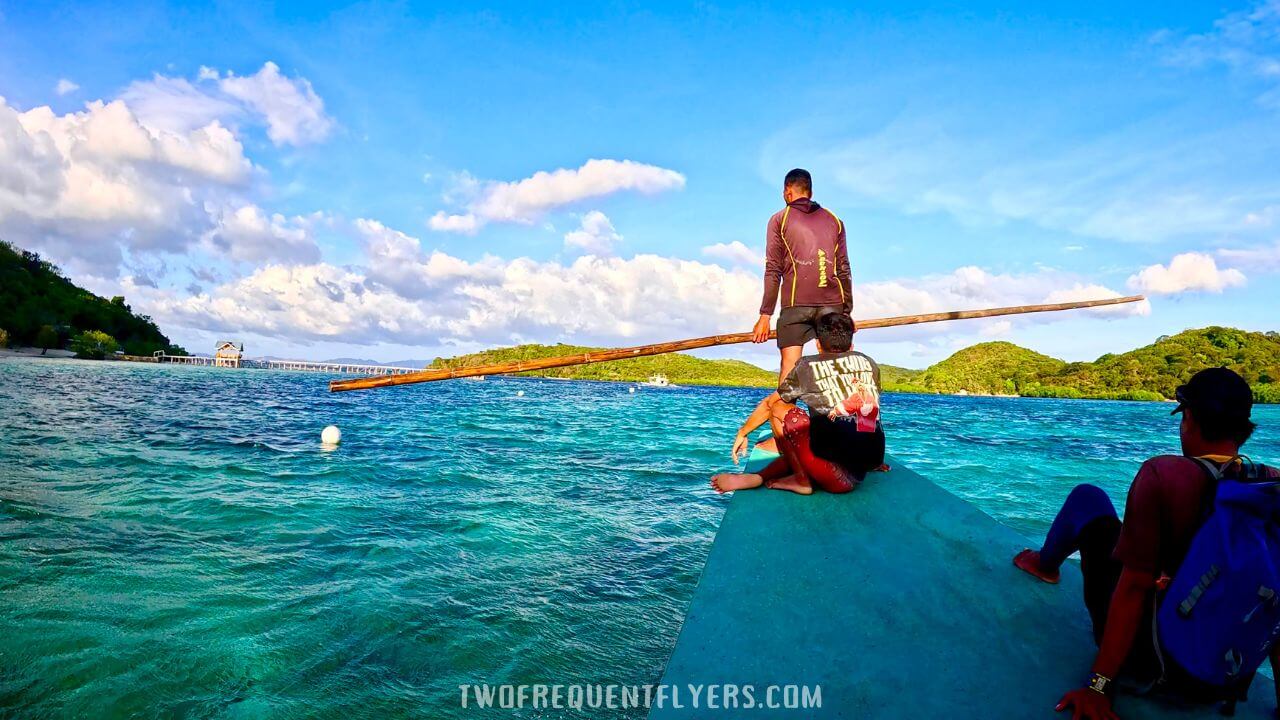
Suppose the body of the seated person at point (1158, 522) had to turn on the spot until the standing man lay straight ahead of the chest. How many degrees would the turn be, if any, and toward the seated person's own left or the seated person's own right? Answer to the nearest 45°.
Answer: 0° — they already face them

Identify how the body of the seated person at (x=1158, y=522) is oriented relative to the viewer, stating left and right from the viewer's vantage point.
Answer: facing away from the viewer and to the left of the viewer

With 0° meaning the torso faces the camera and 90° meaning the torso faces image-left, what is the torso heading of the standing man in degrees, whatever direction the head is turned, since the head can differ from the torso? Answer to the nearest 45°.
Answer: approximately 180°

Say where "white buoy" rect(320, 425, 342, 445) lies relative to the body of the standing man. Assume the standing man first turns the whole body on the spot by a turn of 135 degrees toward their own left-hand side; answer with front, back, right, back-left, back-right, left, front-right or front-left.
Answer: right

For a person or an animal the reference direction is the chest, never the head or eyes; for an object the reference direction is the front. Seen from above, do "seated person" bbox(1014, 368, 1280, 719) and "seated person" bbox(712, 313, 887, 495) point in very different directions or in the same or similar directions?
same or similar directions

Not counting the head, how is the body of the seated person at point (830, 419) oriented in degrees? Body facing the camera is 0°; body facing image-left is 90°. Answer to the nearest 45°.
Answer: approximately 135°

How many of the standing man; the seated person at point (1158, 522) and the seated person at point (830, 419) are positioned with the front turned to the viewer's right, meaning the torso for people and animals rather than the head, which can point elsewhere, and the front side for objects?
0

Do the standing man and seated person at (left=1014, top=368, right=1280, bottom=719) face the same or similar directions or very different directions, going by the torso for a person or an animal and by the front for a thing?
same or similar directions

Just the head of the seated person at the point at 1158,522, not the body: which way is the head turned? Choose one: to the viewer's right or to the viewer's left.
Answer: to the viewer's left

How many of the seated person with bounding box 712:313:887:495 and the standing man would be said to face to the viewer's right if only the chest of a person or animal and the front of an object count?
0

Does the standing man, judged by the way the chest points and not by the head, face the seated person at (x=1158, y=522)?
no
